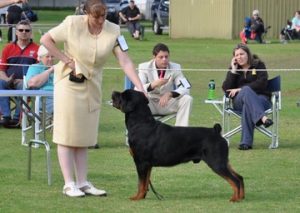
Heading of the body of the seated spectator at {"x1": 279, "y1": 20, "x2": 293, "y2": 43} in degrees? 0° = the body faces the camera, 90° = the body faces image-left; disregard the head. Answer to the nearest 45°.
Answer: approximately 45°

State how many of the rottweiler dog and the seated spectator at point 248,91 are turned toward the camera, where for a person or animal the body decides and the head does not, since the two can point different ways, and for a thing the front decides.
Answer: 1

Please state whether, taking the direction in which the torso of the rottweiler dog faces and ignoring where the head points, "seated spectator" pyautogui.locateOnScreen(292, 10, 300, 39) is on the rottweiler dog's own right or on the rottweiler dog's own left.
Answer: on the rottweiler dog's own right

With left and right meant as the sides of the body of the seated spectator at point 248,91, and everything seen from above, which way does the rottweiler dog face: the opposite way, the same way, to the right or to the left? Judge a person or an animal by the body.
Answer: to the right

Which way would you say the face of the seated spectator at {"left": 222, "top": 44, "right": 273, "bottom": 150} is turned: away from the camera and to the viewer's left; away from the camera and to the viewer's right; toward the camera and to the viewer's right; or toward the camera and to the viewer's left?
toward the camera and to the viewer's left

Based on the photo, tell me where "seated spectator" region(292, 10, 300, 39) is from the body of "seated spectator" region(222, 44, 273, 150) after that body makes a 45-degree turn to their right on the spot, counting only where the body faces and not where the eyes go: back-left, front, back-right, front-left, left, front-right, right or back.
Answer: back-right

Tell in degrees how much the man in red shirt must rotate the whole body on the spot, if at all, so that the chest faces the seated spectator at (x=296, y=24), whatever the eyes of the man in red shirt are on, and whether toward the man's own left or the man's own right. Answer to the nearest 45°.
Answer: approximately 135° to the man's own left

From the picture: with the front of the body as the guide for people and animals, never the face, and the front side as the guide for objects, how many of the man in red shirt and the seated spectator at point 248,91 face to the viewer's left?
0

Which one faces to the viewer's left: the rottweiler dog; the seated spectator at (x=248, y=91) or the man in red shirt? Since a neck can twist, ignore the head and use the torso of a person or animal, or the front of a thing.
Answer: the rottweiler dog

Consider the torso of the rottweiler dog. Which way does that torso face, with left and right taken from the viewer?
facing to the left of the viewer

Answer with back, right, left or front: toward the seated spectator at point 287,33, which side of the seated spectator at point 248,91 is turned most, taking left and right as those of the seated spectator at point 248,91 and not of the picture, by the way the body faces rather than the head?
back
